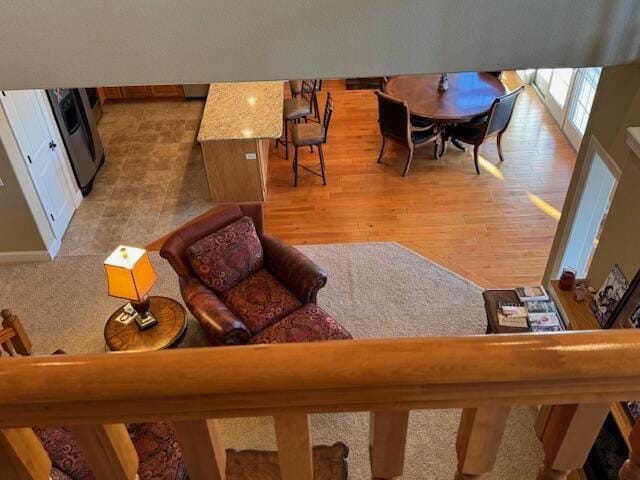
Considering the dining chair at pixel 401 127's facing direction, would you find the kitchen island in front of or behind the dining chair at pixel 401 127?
behind

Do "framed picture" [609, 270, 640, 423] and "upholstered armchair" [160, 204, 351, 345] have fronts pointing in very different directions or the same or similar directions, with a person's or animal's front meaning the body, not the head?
very different directions

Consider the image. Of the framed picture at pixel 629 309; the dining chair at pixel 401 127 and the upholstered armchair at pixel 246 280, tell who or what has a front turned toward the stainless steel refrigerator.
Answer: the framed picture

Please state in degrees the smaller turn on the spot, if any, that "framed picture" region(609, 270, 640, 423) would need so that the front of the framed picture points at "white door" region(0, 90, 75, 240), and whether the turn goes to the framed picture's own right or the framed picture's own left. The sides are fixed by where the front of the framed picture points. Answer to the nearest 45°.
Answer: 0° — it already faces it

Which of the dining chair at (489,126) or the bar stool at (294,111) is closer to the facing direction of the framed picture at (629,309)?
the bar stool

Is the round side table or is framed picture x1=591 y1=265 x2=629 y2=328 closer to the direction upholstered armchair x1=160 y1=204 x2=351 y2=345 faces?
the framed picture

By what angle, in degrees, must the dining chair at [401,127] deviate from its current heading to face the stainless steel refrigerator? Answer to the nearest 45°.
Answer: approximately 135° to its left

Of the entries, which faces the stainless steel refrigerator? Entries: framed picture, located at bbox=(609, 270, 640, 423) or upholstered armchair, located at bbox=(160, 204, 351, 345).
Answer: the framed picture

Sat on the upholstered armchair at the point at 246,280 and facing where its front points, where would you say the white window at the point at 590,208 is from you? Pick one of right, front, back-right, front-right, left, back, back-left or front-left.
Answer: front-left

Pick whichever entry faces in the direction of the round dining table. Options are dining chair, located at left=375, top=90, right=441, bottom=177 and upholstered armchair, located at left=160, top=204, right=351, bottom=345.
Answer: the dining chair

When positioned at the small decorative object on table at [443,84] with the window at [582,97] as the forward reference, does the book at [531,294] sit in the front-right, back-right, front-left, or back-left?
front-right

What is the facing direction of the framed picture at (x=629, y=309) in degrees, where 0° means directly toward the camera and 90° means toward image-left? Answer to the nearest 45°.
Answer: approximately 90°

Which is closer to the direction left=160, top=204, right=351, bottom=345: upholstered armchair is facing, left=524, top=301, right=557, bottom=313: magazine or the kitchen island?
the magazine

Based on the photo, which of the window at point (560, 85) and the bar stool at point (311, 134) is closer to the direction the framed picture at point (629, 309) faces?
the bar stool

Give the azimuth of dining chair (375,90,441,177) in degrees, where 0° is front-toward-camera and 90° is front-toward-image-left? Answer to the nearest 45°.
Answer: approximately 225°

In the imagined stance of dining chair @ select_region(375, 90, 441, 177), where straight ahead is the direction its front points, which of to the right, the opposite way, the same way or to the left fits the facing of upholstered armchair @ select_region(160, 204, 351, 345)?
to the right

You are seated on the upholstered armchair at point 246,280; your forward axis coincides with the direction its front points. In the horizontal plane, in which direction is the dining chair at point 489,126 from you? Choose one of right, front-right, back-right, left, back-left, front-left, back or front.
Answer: left
